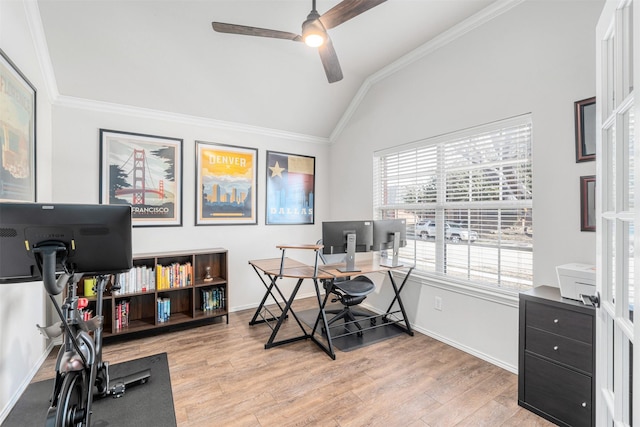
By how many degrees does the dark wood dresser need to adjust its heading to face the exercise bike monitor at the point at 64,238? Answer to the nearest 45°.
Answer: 0° — it already faces it

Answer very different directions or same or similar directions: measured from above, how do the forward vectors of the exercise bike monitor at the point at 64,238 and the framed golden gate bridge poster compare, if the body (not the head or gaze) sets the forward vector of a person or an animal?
very different directions

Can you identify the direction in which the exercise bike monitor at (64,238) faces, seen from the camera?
facing away from the viewer and to the left of the viewer
